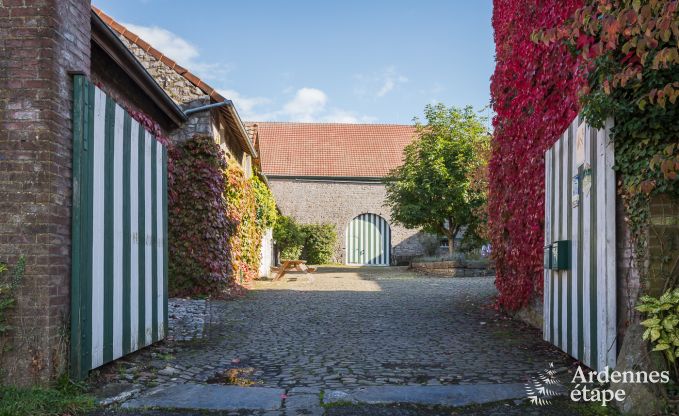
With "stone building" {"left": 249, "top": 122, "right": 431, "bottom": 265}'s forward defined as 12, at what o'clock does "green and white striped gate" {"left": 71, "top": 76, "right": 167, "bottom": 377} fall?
The green and white striped gate is roughly at 12 o'clock from the stone building.

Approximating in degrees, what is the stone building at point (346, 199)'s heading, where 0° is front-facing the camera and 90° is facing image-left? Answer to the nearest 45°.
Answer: approximately 0°

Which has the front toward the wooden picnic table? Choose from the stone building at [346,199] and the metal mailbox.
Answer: the stone building

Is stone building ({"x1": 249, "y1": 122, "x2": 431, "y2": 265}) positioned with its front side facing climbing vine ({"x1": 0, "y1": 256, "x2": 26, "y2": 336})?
yes

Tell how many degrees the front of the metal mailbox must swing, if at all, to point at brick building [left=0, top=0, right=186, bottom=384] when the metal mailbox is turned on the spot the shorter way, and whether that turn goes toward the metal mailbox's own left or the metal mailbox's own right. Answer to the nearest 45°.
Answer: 0° — it already faces it

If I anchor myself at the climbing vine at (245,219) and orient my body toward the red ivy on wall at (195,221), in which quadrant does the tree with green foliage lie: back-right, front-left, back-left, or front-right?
back-left

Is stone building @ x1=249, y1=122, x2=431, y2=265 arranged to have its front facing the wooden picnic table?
yes
